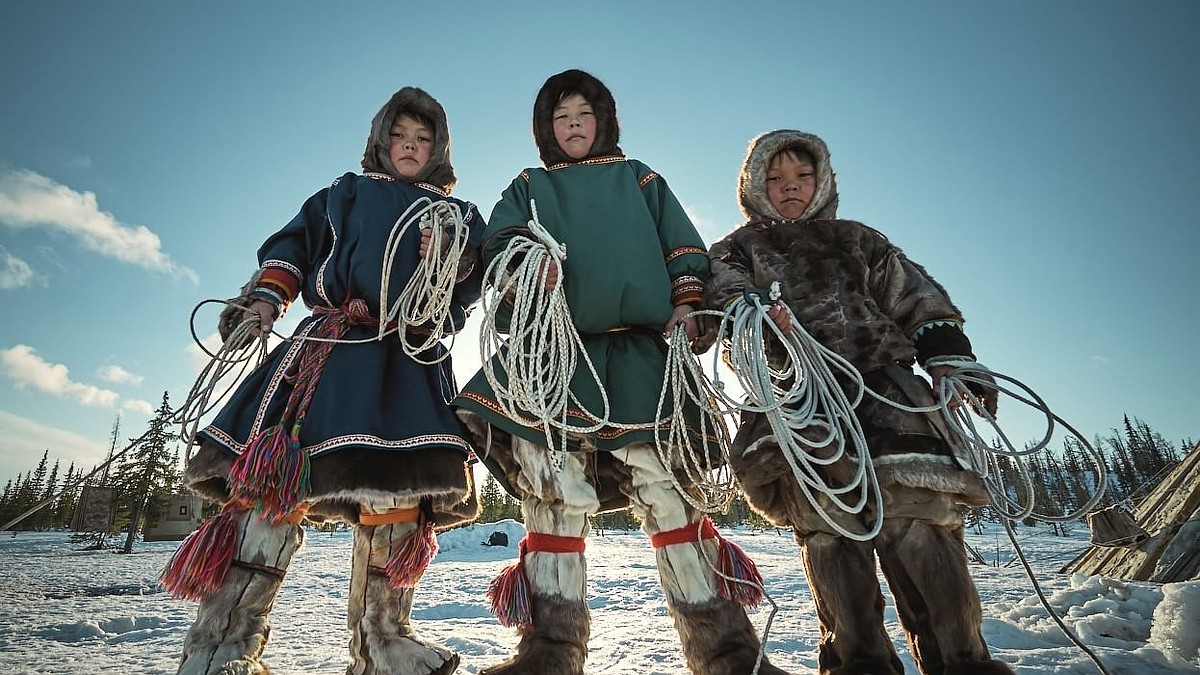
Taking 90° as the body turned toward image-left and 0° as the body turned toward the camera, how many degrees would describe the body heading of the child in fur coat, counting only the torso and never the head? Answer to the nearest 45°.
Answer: approximately 0°
